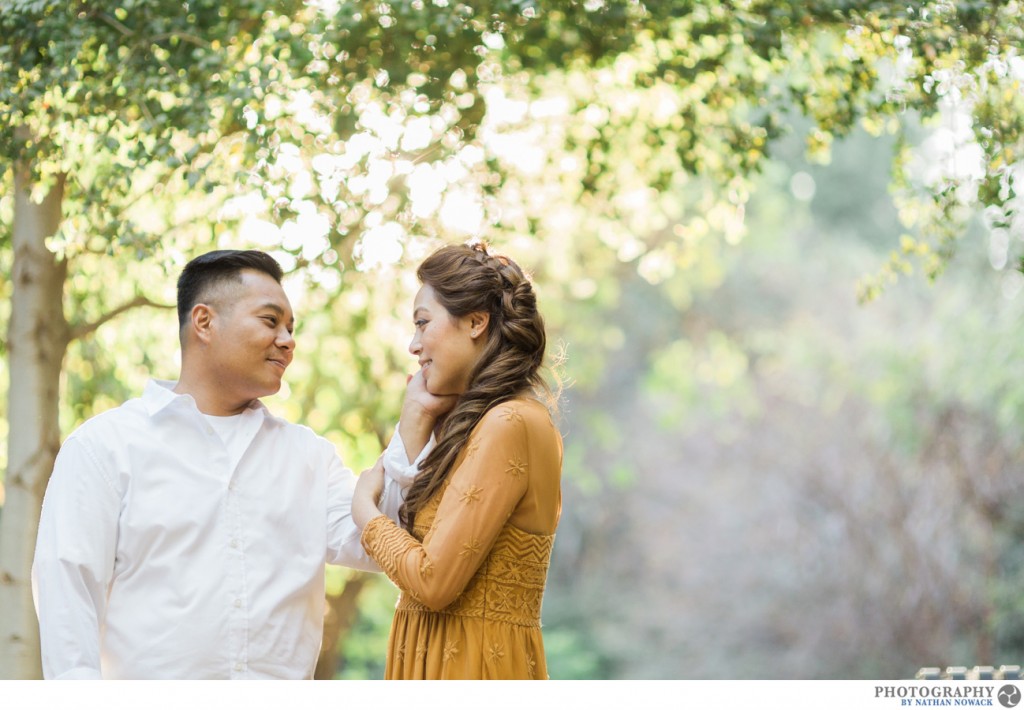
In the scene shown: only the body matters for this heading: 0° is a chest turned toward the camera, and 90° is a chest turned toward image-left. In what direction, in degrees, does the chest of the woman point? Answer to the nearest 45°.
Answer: approximately 90°

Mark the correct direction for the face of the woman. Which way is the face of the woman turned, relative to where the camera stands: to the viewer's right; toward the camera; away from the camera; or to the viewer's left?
to the viewer's left

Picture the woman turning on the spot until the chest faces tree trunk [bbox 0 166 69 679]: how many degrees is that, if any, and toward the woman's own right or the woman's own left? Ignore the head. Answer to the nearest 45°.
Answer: approximately 45° to the woman's own right
